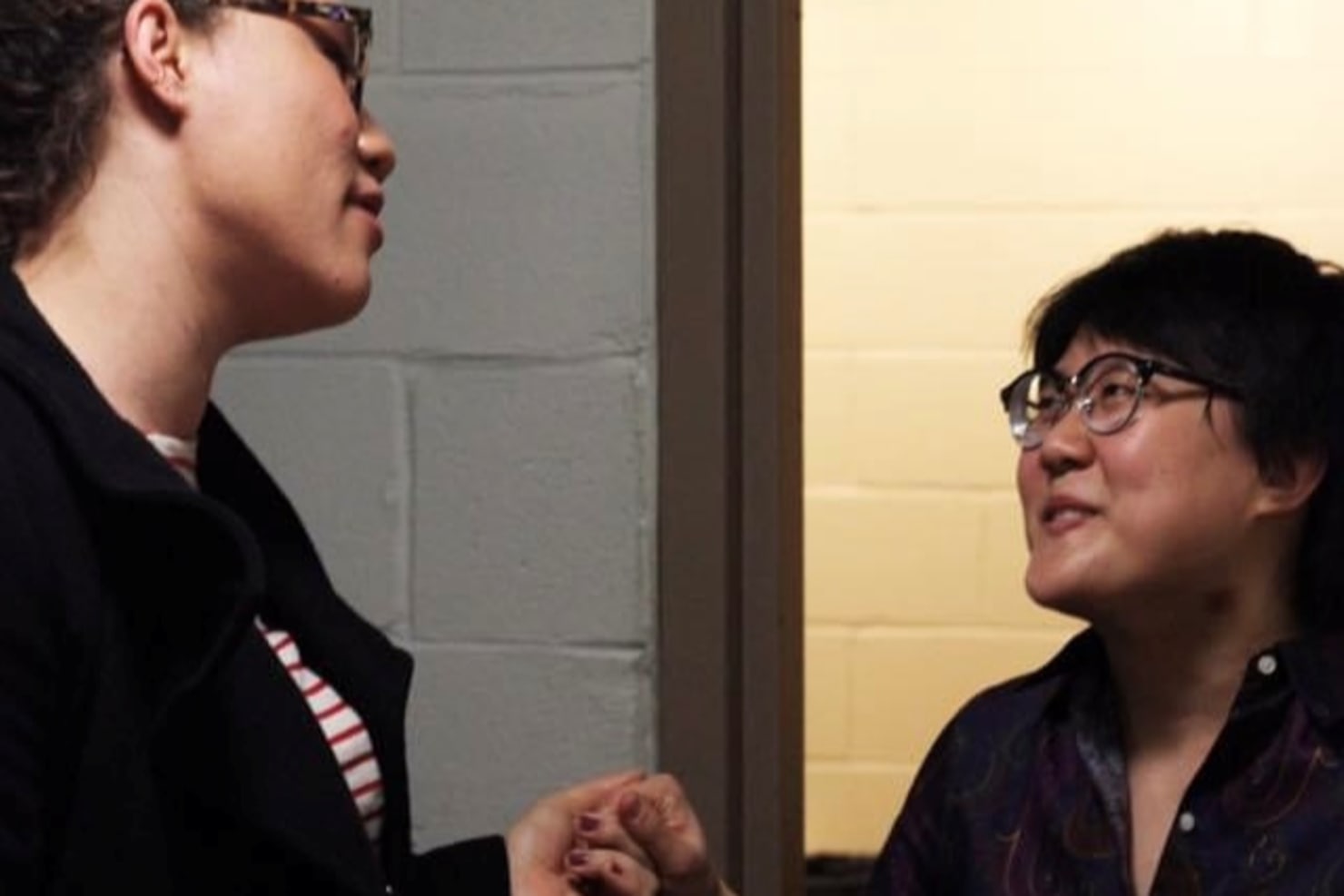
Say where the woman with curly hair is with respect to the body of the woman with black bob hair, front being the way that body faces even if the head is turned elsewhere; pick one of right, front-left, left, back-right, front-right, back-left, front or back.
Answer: front

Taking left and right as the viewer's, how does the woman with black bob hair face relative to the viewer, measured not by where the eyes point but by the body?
facing the viewer and to the left of the viewer

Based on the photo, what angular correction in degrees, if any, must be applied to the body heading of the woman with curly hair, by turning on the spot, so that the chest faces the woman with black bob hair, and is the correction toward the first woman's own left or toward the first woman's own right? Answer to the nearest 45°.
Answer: approximately 45° to the first woman's own left

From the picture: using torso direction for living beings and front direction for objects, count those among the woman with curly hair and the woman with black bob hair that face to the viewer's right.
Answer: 1

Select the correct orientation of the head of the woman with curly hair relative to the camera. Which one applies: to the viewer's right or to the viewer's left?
to the viewer's right

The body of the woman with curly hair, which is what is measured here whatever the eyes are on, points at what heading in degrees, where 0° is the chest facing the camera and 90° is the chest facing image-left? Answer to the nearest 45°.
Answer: approximately 270°
